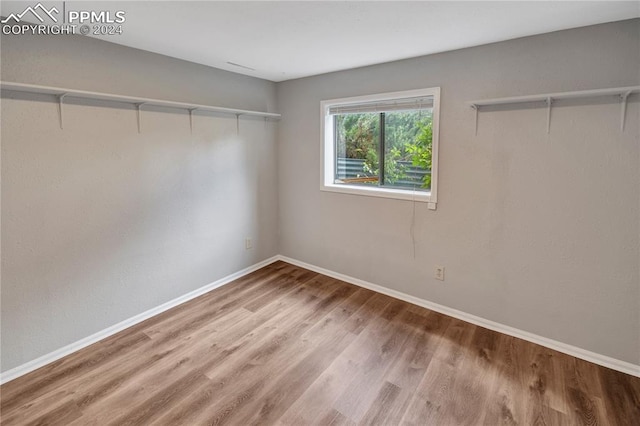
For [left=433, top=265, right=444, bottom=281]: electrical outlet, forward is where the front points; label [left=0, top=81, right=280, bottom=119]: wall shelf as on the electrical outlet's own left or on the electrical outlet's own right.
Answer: on the electrical outlet's own right

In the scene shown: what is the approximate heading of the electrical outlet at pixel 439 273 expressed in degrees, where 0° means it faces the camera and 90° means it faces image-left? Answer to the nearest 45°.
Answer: approximately 0°
